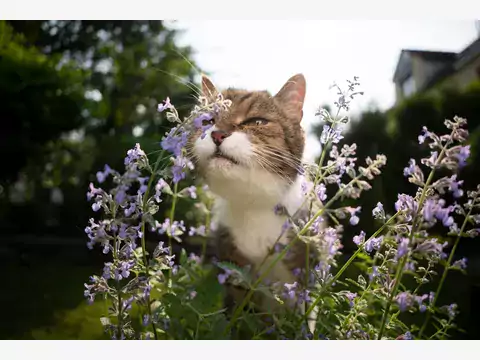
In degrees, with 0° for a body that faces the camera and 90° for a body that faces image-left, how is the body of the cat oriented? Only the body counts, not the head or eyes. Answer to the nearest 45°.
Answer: approximately 45°
